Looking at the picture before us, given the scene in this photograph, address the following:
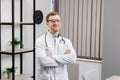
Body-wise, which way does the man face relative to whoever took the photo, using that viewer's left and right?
facing the viewer

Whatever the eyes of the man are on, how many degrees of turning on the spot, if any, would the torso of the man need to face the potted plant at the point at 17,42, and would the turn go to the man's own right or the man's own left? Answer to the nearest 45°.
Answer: approximately 135° to the man's own right
